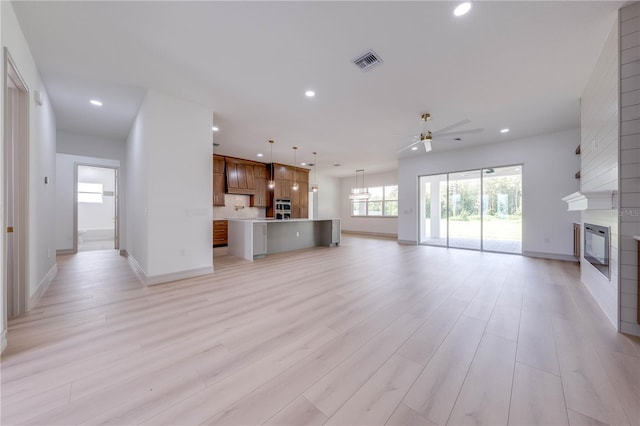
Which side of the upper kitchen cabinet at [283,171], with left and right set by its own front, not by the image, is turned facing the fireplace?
front

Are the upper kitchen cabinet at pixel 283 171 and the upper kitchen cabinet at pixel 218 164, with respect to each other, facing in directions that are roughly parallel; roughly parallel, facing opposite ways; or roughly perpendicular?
roughly parallel

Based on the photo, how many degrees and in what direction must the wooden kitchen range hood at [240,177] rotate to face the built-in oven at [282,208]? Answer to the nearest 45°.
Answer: approximately 45° to its left

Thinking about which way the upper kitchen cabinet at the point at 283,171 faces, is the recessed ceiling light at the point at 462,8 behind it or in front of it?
in front

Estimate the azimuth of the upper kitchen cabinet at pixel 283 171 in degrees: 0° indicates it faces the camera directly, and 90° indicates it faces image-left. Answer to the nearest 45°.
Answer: approximately 315°

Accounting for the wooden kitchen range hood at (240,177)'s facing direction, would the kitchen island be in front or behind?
in front

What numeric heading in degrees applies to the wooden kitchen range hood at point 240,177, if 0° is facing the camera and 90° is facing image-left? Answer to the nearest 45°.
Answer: approximately 315°

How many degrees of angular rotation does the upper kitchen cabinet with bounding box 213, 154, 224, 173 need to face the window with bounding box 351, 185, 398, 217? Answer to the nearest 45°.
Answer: approximately 45° to its left

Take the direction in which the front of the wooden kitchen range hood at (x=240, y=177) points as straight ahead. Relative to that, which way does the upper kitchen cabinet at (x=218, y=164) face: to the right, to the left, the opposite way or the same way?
the same way

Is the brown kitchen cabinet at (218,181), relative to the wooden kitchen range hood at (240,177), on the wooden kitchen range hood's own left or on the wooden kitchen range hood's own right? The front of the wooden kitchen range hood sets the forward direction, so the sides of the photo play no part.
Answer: on the wooden kitchen range hood's own right

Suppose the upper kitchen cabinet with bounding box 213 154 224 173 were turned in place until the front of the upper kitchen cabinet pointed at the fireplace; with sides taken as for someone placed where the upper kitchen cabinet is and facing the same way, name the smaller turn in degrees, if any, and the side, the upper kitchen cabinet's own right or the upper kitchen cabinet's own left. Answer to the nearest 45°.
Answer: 0° — it already faces it

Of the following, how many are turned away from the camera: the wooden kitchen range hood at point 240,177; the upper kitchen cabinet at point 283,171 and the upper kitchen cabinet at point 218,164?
0

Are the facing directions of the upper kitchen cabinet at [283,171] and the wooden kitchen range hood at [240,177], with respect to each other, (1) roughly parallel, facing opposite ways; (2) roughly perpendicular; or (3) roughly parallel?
roughly parallel

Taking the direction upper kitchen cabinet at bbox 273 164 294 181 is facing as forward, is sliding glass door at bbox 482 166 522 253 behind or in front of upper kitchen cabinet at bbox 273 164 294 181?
in front

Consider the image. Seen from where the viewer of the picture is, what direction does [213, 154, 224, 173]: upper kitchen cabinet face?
facing the viewer and to the right of the viewer

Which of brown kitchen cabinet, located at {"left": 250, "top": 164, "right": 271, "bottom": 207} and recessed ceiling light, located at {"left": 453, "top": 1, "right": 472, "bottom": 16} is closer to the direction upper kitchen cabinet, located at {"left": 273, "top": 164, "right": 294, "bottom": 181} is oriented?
the recessed ceiling light

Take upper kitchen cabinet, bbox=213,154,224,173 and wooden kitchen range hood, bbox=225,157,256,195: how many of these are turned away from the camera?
0
